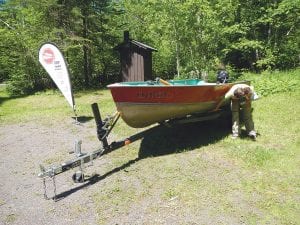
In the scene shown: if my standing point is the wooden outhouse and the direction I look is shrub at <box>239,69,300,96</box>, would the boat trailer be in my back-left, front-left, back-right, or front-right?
front-right

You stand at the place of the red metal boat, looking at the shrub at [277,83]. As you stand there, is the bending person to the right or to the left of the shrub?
right

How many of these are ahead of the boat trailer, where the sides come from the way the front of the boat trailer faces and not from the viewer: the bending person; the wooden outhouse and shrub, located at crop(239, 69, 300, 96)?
0

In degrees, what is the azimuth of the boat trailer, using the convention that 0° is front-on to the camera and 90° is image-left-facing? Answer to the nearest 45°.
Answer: approximately 45°

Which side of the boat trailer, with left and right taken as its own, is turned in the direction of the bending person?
back

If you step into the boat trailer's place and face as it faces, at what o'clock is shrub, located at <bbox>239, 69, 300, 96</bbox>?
The shrub is roughly at 6 o'clock from the boat trailer.

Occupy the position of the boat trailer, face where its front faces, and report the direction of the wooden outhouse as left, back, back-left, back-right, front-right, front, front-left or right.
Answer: back-right
